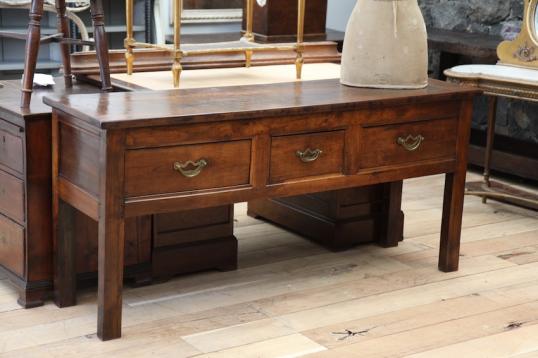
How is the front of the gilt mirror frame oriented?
toward the camera

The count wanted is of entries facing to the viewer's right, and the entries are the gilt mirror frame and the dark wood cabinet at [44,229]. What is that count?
0

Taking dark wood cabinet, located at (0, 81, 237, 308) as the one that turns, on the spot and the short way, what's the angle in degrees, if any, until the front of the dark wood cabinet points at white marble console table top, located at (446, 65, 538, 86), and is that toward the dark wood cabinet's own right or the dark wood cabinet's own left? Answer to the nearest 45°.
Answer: approximately 180°

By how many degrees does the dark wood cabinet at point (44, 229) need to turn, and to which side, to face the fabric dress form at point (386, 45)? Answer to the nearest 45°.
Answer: approximately 135° to its left

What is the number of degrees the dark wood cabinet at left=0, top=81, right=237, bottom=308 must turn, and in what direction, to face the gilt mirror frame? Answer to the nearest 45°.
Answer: approximately 180°

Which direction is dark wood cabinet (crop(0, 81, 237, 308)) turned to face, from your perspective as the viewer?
facing the viewer and to the left of the viewer

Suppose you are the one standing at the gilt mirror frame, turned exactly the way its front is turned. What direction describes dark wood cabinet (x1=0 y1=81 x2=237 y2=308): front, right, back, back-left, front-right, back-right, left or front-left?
front-right

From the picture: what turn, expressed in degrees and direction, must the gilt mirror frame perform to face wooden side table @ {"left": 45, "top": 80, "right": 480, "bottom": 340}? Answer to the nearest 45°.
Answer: approximately 45° to its right

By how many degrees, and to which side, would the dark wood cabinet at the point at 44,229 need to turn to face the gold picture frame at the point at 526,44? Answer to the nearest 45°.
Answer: approximately 180°
